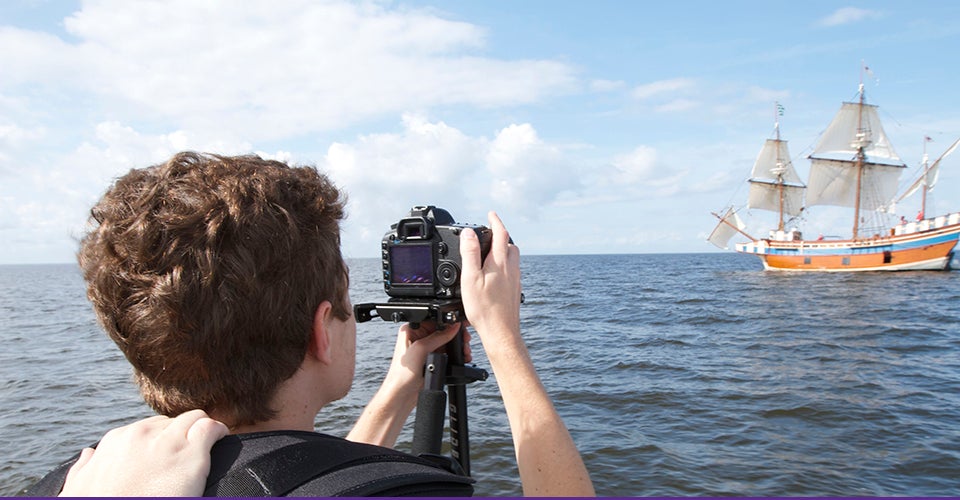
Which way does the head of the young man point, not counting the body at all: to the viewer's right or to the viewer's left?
to the viewer's right

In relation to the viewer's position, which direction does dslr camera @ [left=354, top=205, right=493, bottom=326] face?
facing away from the viewer and to the right of the viewer
